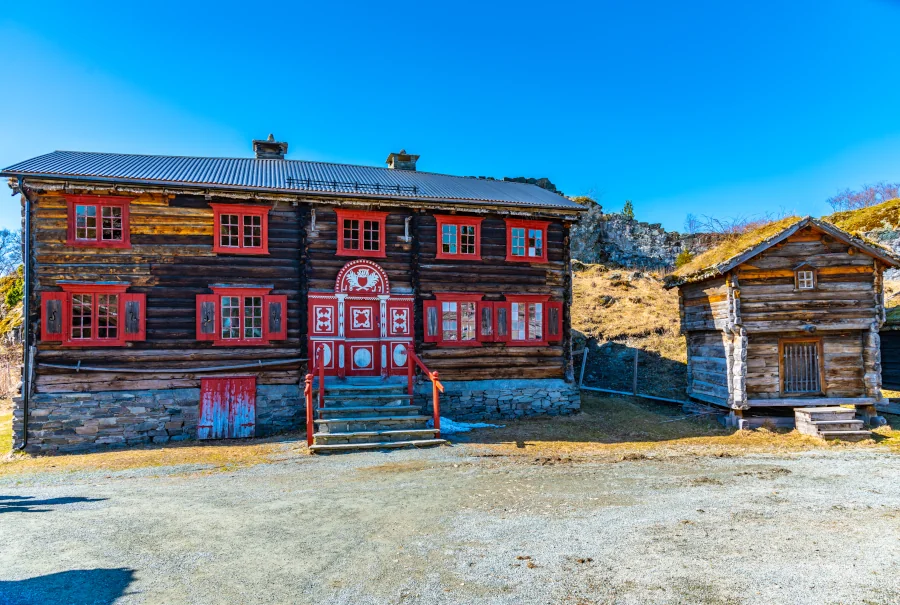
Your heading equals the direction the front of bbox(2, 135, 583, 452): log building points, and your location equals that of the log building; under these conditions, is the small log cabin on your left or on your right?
on your left

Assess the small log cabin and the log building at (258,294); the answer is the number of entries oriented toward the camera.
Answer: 2

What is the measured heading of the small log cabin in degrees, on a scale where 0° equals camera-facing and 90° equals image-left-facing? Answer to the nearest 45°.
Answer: approximately 0°

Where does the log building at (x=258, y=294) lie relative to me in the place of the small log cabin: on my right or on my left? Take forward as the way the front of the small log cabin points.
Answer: on my right
